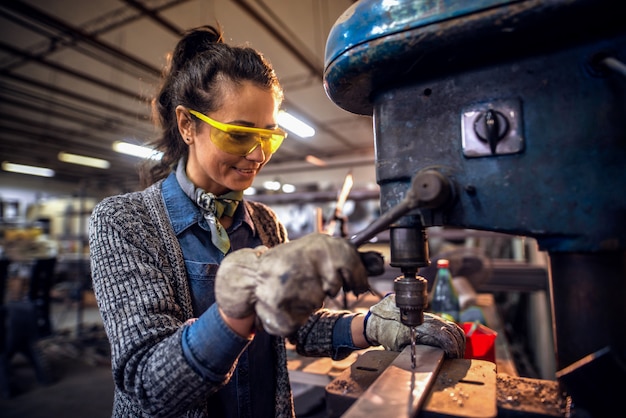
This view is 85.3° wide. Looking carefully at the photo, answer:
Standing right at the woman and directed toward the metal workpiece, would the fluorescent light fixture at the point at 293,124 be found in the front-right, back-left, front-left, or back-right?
back-left

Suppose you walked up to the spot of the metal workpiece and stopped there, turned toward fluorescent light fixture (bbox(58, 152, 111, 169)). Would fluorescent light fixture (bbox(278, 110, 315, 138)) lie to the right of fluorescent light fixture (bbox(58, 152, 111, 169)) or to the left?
right

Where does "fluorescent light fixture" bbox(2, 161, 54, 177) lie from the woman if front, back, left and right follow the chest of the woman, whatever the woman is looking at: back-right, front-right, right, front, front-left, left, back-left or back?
back

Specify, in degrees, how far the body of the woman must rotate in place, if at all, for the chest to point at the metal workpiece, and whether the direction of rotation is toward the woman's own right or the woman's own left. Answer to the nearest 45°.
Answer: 0° — they already face it

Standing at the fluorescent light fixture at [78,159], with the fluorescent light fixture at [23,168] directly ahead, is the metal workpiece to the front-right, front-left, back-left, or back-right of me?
back-left

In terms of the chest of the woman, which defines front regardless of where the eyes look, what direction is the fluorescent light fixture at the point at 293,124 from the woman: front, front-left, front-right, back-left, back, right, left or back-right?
back-left

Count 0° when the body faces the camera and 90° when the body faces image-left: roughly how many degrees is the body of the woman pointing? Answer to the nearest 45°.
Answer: approximately 315°

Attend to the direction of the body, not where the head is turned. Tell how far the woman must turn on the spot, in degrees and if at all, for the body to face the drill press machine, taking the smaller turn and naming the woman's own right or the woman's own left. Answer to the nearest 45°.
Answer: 0° — they already face it

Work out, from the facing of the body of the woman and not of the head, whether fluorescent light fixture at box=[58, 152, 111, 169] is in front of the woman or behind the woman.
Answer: behind
